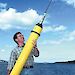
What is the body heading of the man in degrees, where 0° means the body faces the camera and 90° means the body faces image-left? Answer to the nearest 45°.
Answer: approximately 315°
